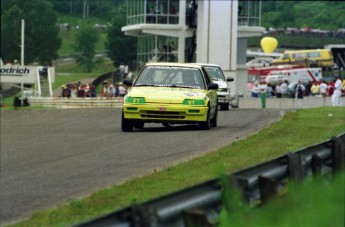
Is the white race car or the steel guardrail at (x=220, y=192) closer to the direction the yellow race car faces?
the steel guardrail

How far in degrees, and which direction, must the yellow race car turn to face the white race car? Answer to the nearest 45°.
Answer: approximately 180°

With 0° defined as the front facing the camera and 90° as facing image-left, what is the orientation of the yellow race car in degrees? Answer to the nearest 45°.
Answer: approximately 0°

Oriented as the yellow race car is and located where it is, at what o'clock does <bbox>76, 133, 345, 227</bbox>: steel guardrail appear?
The steel guardrail is roughly at 12 o'clock from the yellow race car.
